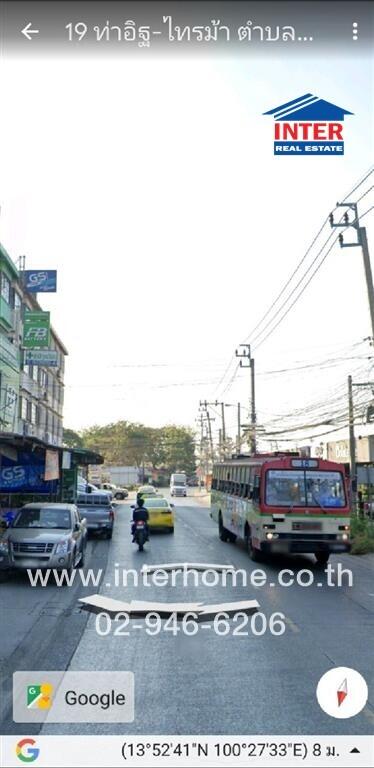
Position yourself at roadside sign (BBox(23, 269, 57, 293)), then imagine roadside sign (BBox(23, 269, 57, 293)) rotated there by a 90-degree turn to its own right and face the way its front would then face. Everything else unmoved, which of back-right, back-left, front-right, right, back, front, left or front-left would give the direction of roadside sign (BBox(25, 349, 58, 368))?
right

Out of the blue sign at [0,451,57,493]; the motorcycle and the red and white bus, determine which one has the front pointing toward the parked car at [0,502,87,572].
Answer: the blue sign

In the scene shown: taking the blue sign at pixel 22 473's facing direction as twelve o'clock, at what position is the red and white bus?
The red and white bus is roughly at 11 o'clock from the blue sign.

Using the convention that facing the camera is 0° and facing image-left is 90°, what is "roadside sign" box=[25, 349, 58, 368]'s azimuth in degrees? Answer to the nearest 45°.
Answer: approximately 0°

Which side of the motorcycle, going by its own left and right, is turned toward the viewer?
back

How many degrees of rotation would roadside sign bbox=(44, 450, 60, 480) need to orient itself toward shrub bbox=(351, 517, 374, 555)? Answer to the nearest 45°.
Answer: approximately 45° to its left
